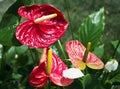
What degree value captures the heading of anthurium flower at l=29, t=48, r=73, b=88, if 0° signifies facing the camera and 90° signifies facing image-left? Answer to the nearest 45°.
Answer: approximately 0°

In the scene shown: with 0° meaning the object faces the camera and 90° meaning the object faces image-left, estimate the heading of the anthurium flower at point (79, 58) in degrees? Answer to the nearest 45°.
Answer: approximately 0°
